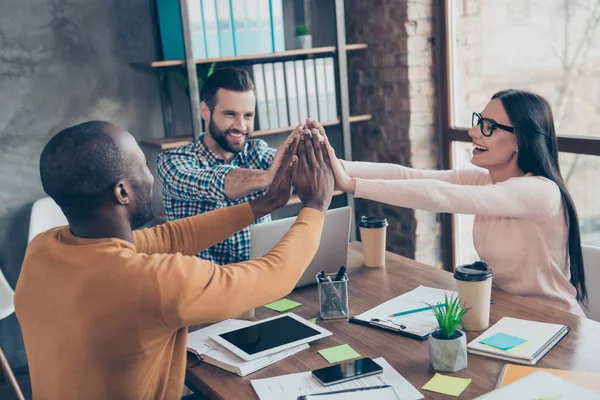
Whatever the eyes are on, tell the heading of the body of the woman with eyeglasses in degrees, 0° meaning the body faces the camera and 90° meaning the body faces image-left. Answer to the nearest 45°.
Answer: approximately 90°

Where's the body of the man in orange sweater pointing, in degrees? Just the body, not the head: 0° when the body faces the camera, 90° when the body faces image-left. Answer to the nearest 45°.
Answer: approximately 225°

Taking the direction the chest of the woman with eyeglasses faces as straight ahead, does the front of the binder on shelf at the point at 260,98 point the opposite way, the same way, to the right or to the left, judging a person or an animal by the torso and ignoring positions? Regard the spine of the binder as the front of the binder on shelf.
to the left

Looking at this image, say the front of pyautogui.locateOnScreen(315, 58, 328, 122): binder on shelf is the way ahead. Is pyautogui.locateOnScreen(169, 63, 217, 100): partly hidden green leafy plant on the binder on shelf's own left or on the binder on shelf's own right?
on the binder on shelf's own right
